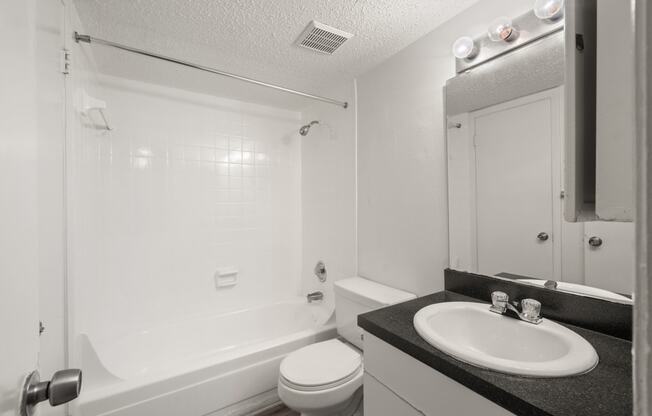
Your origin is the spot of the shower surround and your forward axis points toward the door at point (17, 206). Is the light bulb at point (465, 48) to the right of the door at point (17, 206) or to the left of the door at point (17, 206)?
left

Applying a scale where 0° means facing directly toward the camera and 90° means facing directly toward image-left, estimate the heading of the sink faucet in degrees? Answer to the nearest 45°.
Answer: approximately 45°

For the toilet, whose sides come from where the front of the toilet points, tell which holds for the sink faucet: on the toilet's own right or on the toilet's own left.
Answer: on the toilet's own left

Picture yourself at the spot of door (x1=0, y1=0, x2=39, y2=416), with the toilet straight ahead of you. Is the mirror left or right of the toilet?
right

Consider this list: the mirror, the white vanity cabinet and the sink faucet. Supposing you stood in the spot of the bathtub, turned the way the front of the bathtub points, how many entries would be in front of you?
3

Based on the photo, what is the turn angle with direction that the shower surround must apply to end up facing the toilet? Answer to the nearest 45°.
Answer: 0° — it already faces it

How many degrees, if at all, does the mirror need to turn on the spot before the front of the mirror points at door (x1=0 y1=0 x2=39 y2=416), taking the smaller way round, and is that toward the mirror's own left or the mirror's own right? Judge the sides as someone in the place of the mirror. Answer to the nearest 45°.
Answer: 0° — it already faces it

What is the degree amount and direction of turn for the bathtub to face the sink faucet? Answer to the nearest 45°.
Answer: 0° — it already faces it

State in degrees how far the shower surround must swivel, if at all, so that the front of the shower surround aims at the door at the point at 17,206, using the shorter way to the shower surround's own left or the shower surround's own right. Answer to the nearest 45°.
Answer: approximately 45° to the shower surround's own right
